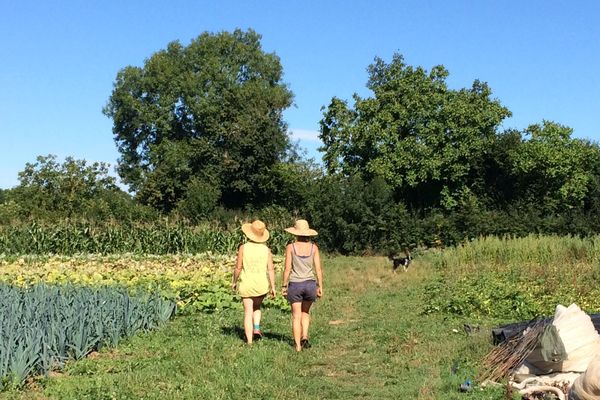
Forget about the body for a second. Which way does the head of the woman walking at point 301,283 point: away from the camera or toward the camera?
away from the camera

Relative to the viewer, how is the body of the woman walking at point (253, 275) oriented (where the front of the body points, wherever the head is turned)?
away from the camera

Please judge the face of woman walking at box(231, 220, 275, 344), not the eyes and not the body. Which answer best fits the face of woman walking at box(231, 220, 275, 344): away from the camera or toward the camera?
away from the camera

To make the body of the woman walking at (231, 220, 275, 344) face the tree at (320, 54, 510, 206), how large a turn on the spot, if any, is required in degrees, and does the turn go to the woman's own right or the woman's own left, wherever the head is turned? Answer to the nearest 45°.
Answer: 0° — they already face it

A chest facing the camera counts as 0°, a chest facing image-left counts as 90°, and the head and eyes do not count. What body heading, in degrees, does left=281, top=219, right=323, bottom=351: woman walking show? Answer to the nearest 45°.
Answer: approximately 180°

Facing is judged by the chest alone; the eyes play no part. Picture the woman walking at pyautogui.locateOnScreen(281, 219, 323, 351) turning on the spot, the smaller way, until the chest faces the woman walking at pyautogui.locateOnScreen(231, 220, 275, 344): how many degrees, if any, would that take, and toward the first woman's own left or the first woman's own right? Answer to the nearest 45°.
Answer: approximately 45° to the first woman's own left

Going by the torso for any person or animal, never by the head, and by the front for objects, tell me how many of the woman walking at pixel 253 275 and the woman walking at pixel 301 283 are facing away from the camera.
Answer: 2

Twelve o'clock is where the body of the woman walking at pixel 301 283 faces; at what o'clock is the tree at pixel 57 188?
The tree is roughly at 11 o'clock from the woman walking.

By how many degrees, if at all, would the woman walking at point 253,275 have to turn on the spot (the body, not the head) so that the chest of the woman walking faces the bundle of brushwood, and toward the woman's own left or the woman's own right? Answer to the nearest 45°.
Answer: approximately 135° to the woman's own right

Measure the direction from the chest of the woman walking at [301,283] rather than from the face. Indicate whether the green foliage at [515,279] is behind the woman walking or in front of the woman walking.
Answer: in front

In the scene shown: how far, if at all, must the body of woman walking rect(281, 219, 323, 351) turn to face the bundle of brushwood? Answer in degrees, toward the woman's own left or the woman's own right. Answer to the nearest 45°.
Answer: approximately 135° to the woman's own right

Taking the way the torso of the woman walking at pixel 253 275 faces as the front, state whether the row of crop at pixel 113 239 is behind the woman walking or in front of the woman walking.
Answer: in front
